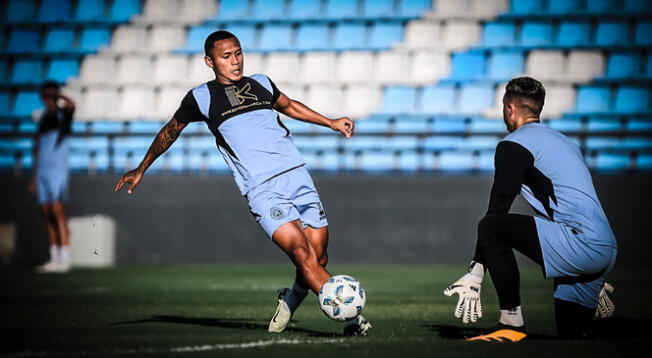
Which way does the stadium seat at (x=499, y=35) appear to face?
toward the camera

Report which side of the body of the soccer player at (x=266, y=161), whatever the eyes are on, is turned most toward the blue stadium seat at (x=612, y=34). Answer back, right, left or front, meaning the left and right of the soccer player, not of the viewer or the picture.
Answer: left

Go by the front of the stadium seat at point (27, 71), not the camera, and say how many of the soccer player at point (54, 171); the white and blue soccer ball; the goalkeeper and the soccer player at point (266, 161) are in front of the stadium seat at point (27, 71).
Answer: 4

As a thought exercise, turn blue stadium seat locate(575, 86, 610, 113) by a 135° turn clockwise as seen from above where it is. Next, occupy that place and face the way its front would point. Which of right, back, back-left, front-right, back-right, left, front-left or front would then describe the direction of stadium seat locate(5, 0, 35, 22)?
front-left

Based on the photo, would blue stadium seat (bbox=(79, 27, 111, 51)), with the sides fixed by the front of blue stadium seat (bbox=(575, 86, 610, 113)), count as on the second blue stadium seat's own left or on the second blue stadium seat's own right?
on the second blue stadium seat's own right

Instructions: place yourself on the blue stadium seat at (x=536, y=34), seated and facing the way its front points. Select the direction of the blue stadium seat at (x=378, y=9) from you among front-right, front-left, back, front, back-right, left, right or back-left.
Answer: right

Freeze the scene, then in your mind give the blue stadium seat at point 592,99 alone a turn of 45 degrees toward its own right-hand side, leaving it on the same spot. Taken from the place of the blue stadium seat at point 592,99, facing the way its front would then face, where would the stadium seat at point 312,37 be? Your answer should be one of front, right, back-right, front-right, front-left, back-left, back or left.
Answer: front-right

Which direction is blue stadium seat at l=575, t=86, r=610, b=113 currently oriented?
toward the camera

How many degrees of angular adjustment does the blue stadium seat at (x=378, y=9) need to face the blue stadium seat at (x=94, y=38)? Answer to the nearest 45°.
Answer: approximately 90° to its right

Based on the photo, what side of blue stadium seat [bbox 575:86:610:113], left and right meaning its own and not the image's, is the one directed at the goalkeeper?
front

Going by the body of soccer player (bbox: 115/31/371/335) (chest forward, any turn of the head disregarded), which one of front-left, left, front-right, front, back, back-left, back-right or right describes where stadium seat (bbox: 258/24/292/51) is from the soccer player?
back-left

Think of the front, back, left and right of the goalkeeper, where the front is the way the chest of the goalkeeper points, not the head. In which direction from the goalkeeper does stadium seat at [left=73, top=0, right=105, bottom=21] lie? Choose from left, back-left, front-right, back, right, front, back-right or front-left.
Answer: front

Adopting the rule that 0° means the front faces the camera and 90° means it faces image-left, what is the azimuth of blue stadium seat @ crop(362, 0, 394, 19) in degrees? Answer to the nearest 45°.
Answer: approximately 0°

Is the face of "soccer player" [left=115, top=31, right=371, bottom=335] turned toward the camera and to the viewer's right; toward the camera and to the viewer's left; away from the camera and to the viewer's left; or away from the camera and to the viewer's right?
toward the camera and to the viewer's right
